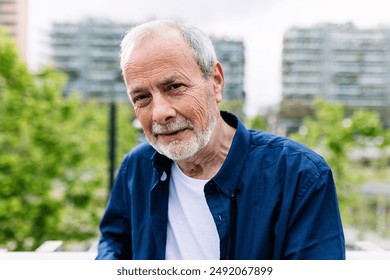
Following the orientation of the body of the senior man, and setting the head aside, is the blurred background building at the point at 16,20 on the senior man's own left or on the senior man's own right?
on the senior man's own right

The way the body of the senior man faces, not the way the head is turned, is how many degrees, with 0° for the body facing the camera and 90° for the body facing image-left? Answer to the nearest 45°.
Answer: approximately 45°

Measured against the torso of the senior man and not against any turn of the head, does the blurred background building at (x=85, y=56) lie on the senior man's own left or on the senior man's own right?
on the senior man's own right

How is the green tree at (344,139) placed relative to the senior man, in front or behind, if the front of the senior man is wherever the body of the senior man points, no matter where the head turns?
behind
